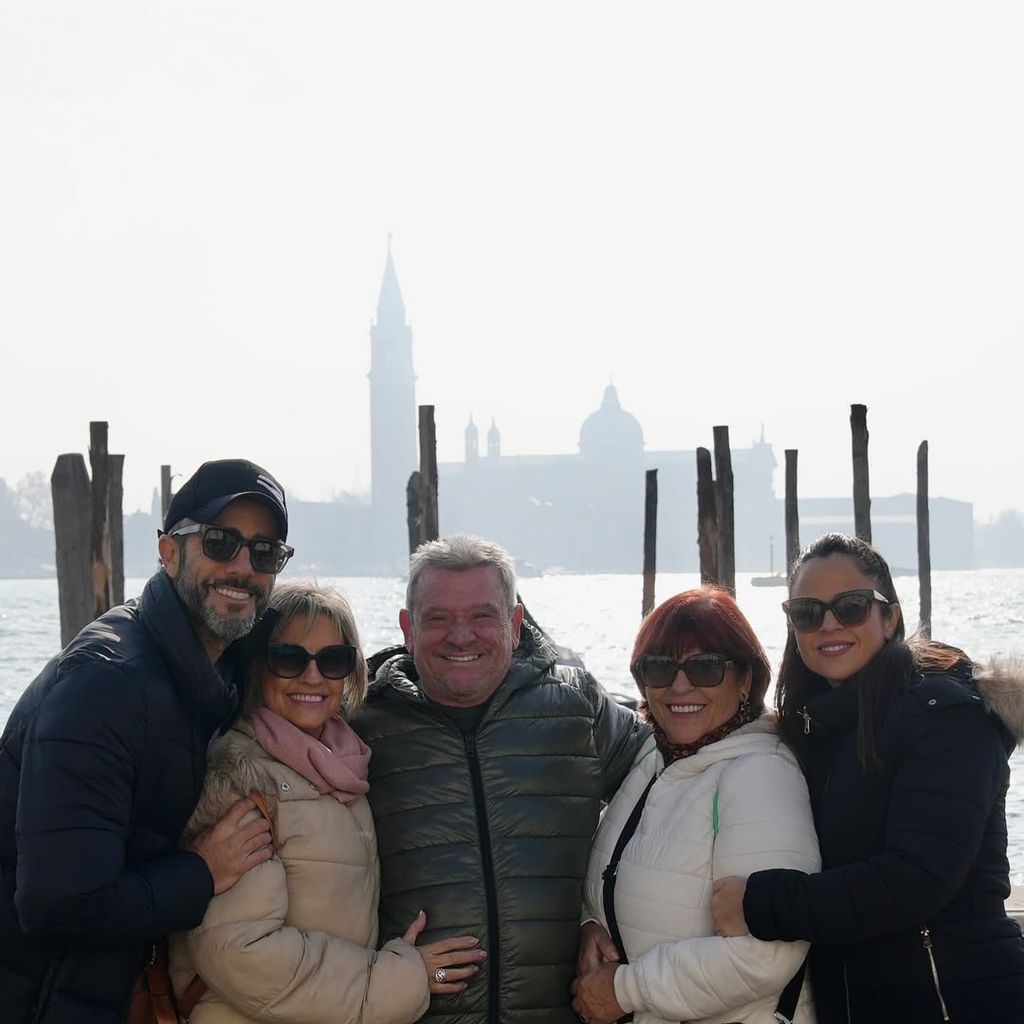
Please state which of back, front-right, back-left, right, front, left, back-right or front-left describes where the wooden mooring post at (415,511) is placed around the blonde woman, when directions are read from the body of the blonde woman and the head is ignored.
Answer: back-left

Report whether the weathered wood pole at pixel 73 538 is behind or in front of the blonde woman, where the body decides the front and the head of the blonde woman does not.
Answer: behind

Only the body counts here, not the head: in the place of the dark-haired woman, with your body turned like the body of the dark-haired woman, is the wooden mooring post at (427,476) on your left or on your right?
on your right

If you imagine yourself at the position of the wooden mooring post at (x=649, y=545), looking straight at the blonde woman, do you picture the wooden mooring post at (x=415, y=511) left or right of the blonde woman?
right

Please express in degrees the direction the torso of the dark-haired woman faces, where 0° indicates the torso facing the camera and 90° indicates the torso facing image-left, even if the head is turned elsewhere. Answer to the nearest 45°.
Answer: approximately 45°

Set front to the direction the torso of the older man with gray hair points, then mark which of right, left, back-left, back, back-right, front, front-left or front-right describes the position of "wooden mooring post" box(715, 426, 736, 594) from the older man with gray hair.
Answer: back

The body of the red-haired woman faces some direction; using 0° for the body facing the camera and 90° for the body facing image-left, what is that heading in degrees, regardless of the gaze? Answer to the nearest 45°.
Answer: approximately 45°

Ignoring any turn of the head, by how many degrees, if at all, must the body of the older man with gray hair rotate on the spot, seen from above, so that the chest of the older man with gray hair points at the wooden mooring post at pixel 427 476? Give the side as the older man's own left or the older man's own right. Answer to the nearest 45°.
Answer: approximately 180°

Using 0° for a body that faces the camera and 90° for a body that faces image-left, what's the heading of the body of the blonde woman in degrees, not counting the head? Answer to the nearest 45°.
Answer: approximately 315°
